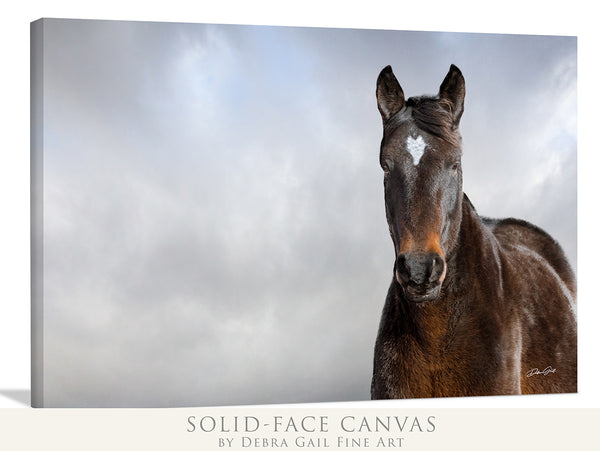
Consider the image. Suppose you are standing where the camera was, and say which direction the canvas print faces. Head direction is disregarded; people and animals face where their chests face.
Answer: facing the viewer and to the right of the viewer
